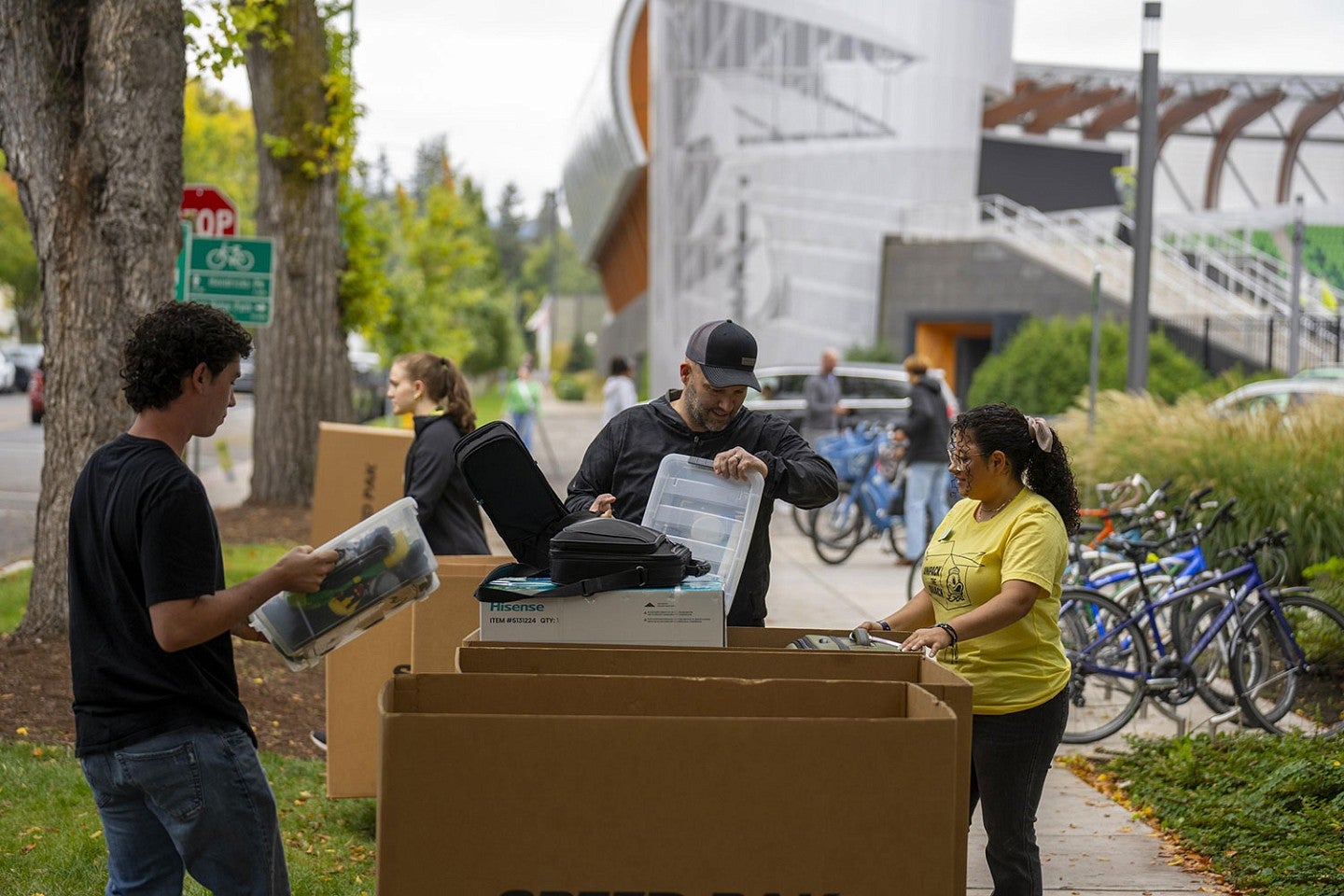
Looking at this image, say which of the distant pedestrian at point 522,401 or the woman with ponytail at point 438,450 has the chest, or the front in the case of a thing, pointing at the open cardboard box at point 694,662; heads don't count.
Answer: the distant pedestrian

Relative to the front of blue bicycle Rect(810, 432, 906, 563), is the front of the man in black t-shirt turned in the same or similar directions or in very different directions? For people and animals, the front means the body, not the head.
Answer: very different directions

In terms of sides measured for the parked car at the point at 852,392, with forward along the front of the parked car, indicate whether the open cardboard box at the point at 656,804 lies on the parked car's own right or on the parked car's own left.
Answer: on the parked car's own left

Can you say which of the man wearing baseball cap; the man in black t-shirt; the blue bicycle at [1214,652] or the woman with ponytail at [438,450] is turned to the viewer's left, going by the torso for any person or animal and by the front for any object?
the woman with ponytail

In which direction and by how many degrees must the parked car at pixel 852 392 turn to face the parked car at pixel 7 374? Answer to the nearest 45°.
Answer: approximately 45° to its right

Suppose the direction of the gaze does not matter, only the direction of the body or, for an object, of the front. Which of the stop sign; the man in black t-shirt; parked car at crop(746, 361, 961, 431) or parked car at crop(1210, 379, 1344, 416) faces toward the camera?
the stop sign

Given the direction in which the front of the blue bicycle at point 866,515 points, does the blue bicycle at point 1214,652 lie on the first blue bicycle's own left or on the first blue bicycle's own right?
on the first blue bicycle's own left

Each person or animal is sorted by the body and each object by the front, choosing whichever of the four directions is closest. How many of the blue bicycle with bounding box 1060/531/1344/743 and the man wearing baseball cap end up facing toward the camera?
1

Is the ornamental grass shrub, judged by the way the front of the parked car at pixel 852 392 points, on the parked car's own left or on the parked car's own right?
on the parked car's own left

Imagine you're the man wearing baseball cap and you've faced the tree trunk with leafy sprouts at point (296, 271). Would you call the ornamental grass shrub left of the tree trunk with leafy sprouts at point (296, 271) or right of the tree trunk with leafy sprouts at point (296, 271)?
right
